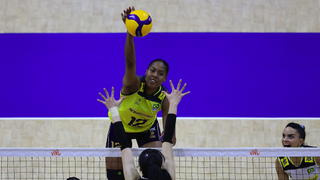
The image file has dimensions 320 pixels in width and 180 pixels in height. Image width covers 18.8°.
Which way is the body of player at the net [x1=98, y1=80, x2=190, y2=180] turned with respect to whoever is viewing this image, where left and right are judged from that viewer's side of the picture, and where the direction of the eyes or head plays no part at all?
facing away from the viewer

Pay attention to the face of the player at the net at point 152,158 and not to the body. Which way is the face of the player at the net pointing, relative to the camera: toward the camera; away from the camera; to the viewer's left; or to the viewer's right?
away from the camera

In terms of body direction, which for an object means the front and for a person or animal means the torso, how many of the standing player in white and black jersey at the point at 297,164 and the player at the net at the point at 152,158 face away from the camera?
1

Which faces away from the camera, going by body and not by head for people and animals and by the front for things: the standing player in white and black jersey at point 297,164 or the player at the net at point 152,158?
the player at the net

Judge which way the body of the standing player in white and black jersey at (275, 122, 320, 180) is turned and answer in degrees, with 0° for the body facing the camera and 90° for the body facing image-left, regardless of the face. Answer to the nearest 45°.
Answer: approximately 45°

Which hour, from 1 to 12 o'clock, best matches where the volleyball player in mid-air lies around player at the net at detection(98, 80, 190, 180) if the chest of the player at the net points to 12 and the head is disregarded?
The volleyball player in mid-air is roughly at 12 o'clock from the player at the net.

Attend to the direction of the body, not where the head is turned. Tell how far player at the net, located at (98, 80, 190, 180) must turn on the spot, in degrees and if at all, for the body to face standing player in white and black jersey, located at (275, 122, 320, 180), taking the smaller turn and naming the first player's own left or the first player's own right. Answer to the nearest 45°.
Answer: approximately 45° to the first player's own right
